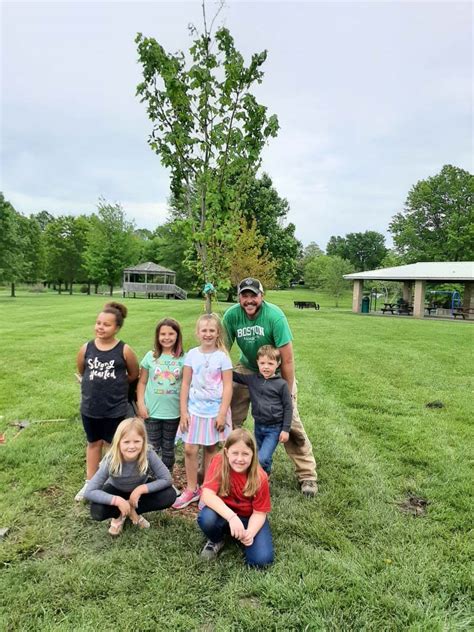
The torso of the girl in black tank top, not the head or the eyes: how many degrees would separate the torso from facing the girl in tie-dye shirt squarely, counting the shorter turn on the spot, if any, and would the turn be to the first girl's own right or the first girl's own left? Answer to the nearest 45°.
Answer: approximately 90° to the first girl's own left

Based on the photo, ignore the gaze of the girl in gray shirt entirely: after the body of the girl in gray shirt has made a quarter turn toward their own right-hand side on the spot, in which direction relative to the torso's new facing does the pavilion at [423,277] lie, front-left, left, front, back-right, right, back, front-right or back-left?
back-right

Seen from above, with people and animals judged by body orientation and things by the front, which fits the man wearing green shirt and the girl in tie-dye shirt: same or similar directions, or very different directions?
same or similar directions

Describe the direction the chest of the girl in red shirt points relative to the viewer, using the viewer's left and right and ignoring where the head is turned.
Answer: facing the viewer

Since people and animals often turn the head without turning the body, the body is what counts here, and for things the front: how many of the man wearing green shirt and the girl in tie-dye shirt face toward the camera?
2

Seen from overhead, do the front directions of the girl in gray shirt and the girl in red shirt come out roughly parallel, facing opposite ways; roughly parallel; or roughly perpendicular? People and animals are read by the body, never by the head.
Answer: roughly parallel

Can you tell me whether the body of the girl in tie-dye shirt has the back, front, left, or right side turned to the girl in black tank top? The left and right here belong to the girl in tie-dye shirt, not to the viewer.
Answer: right

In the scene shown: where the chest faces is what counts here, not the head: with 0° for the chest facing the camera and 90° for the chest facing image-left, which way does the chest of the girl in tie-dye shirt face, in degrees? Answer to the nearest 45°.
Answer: approximately 0°

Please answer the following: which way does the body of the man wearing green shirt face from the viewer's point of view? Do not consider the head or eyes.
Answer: toward the camera

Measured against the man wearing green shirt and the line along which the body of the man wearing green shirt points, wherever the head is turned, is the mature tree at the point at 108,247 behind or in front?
behind

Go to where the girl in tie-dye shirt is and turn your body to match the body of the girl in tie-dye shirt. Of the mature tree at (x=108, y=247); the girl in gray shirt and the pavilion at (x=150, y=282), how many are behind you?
2

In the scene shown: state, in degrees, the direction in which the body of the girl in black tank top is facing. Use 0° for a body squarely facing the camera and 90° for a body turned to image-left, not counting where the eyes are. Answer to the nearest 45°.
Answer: approximately 0°

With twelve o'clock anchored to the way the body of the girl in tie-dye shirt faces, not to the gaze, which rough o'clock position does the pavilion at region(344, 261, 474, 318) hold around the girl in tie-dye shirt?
The pavilion is roughly at 7 o'clock from the girl in tie-dye shirt.

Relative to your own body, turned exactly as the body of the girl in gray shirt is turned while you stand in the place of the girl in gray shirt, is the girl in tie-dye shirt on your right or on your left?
on your left
